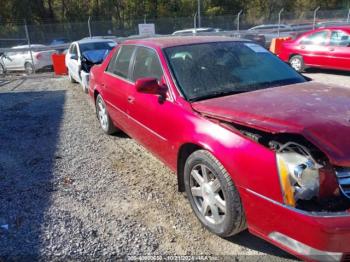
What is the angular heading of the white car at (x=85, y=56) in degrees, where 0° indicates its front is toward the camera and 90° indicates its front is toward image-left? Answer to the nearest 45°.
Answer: approximately 315°

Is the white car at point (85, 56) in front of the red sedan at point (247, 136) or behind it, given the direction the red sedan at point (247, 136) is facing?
behind

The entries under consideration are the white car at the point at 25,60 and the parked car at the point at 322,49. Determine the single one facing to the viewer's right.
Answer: the parked car

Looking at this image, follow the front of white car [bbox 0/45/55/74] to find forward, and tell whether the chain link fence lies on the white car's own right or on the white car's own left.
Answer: on the white car's own right

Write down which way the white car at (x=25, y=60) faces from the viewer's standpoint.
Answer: facing away from the viewer and to the left of the viewer

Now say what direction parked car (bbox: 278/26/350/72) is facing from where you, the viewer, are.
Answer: facing to the right of the viewer

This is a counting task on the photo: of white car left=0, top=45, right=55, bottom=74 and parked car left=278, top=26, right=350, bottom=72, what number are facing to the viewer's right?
1

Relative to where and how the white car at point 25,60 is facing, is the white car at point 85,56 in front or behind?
behind

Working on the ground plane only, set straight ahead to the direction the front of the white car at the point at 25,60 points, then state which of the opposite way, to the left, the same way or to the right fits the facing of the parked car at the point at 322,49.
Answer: the opposite way

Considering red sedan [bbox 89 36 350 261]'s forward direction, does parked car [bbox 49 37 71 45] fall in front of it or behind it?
behind

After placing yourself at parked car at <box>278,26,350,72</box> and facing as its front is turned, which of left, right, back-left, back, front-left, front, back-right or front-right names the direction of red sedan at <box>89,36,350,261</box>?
right
